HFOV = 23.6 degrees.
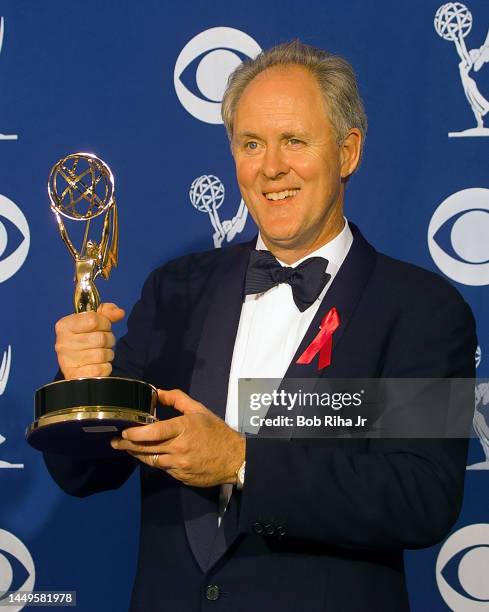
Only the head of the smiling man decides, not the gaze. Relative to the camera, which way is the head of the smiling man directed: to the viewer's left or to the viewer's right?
to the viewer's left

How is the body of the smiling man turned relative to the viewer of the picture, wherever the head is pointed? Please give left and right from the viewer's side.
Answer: facing the viewer and to the left of the viewer
